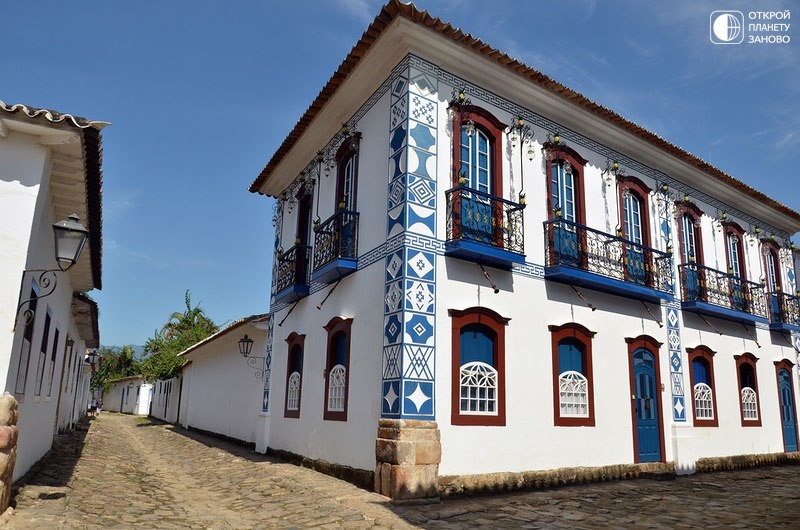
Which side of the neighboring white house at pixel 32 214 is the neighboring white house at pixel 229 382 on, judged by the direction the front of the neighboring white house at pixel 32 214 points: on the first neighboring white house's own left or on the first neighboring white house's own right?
on the first neighboring white house's own left

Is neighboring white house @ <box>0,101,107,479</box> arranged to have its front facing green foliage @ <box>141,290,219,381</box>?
no

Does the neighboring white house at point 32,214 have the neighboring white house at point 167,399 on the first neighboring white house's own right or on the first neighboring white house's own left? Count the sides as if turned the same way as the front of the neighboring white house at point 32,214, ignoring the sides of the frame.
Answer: on the first neighboring white house's own left

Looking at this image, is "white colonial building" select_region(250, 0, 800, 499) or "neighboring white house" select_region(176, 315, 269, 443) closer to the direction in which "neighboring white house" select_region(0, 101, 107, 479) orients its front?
the white colonial building

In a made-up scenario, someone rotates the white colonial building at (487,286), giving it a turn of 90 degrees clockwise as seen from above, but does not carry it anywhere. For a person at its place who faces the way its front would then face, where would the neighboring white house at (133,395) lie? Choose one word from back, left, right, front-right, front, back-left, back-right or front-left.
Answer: right

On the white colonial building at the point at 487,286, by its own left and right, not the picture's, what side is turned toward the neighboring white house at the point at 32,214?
right

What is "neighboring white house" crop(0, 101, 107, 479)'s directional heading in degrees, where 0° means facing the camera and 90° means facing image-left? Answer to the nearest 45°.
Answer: approximately 270°

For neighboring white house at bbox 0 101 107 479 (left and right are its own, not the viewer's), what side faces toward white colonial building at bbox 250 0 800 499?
front

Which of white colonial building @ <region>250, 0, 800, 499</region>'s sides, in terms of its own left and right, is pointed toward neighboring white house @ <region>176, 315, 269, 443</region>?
back

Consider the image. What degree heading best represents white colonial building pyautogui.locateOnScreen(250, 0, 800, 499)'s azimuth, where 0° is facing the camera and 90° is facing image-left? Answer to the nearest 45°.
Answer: approximately 315°

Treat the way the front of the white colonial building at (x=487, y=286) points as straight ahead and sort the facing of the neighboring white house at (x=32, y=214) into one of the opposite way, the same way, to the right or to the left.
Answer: to the left

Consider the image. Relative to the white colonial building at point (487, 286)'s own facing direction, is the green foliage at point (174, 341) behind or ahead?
behind

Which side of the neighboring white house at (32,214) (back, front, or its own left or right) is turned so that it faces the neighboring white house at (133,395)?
left

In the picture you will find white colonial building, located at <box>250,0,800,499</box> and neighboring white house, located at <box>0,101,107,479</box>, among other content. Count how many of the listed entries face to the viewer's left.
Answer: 0
